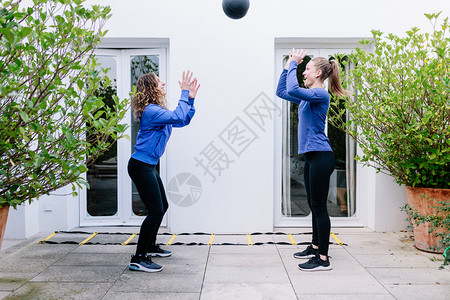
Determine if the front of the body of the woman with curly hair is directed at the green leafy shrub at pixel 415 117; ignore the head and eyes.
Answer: yes

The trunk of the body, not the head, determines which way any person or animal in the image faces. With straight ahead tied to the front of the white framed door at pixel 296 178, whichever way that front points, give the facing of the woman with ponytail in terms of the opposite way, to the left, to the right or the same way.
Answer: to the right

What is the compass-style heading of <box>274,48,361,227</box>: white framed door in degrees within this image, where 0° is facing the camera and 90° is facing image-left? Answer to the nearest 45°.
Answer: approximately 0°

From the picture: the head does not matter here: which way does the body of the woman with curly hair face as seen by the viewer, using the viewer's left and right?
facing to the right of the viewer

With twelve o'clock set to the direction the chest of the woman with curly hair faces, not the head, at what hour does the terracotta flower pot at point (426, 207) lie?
The terracotta flower pot is roughly at 12 o'clock from the woman with curly hair.

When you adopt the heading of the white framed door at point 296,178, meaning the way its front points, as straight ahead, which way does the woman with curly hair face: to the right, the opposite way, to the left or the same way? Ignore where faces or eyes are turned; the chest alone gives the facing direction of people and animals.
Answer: to the left

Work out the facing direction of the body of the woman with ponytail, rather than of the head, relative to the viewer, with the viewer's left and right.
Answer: facing to the left of the viewer

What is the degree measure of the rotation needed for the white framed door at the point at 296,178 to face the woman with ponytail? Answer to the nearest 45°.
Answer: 0° — it already faces them

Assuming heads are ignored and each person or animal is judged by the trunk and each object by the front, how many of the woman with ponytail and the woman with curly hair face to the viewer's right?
1

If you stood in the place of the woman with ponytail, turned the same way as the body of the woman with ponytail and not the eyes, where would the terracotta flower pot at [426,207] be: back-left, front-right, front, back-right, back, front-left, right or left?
back-right

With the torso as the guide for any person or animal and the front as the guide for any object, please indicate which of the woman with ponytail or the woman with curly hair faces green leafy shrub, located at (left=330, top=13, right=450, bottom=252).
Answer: the woman with curly hair

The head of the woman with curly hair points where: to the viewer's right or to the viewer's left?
to the viewer's right
